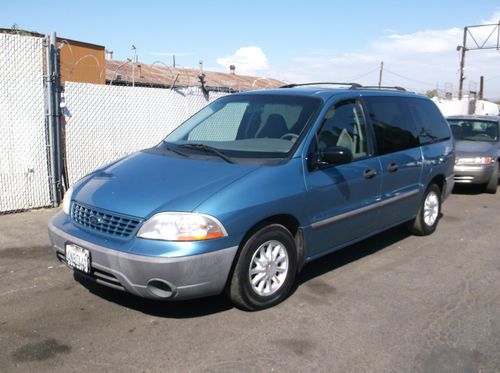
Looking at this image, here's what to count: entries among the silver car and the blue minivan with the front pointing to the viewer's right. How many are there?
0

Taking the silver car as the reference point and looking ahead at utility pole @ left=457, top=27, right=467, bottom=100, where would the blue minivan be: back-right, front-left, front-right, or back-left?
back-left

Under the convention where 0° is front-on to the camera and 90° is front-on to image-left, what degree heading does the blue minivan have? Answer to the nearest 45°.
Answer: approximately 45°

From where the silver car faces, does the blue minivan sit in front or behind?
in front

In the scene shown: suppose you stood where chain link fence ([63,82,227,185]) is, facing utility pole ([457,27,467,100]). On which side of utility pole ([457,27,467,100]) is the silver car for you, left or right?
right

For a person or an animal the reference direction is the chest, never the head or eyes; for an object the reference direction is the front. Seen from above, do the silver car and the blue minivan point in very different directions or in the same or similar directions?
same or similar directions

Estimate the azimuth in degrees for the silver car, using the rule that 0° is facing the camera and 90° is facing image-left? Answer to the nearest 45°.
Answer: approximately 45°

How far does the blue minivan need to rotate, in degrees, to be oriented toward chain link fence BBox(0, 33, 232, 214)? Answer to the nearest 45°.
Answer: approximately 90° to its right

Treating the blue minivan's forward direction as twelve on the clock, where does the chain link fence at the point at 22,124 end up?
The chain link fence is roughly at 3 o'clock from the blue minivan.

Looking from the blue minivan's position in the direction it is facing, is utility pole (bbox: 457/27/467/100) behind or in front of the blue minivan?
behind

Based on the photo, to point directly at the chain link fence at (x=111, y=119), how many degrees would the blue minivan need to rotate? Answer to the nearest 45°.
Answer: approximately 90° to its right

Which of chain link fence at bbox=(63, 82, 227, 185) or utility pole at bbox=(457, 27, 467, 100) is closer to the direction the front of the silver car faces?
the chain link fence
